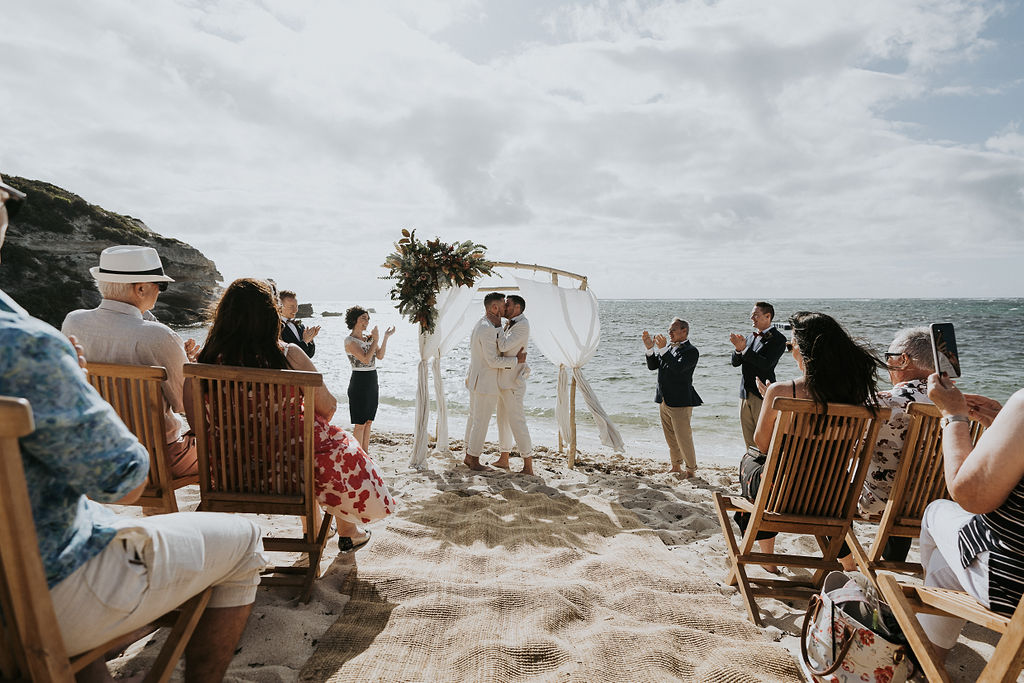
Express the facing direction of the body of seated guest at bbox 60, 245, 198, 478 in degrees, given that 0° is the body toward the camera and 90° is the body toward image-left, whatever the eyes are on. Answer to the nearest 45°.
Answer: approximately 225°

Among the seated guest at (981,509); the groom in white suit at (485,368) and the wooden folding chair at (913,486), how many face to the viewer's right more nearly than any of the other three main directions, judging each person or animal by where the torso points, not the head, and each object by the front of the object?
1

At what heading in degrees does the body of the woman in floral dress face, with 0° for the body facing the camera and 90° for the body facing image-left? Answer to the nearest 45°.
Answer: approximately 225°

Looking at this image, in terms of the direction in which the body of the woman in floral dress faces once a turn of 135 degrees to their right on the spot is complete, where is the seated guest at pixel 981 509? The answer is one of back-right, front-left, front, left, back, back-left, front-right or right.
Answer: front-left

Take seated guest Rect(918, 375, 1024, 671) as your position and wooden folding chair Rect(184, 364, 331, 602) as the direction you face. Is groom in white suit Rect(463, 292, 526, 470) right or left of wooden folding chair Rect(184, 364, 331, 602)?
right

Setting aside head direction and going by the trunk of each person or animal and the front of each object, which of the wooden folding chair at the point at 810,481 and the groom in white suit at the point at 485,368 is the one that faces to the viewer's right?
the groom in white suit

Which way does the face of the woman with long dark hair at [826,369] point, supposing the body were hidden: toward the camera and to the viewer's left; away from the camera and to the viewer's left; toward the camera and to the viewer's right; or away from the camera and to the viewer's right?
away from the camera and to the viewer's left

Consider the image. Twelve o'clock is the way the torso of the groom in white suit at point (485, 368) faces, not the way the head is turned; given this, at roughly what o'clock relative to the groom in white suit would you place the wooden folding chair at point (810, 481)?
The wooden folding chair is roughly at 2 o'clock from the groom in white suit.

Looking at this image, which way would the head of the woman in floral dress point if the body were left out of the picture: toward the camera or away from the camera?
away from the camera

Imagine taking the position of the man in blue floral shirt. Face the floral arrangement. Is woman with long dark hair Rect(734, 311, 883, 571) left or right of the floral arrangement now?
right

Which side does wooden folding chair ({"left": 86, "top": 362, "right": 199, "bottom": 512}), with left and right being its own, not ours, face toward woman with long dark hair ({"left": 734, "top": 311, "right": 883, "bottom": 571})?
right

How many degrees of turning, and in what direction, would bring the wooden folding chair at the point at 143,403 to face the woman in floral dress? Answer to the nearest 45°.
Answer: approximately 45° to its right
